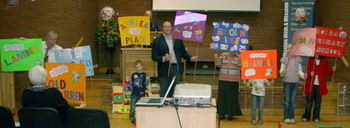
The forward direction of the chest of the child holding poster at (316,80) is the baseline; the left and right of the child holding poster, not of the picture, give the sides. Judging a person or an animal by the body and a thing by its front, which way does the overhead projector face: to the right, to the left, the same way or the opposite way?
the opposite way

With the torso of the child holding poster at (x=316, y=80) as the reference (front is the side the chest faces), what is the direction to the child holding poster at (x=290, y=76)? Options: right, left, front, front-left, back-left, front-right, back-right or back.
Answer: front-right

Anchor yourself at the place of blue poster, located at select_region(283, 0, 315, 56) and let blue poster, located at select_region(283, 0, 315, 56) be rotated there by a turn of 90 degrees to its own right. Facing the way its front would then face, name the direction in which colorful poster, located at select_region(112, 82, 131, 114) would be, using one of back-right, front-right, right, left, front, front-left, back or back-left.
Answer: front-left

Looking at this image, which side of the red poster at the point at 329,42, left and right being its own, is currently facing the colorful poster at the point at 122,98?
right

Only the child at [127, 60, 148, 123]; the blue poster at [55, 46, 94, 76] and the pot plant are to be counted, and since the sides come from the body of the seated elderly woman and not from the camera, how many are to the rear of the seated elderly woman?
0

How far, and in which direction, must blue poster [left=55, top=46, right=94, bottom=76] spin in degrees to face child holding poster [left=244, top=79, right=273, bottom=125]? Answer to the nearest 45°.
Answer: approximately 90° to its left

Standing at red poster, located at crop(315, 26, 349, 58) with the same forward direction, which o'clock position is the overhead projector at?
The overhead projector is roughly at 1 o'clock from the red poster.

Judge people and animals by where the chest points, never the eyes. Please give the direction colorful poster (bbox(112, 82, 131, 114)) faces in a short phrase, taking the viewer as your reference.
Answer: facing the viewer

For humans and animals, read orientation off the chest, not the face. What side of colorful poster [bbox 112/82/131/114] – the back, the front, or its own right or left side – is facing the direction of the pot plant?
back

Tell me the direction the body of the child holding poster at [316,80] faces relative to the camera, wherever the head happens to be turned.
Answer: toward the camera

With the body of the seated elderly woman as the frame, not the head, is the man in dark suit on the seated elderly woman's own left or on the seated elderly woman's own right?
on the seated elderly woman's own right

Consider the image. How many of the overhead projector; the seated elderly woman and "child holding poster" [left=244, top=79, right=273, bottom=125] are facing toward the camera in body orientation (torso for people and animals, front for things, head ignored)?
1

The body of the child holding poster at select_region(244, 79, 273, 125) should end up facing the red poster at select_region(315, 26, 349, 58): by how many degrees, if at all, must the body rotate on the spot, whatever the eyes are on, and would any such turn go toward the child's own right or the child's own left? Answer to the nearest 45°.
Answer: approximately 90° to the child's own left

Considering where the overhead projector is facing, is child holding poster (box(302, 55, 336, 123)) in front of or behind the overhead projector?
in front

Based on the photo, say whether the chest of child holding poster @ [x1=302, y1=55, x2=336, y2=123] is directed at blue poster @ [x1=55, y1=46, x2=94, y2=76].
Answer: no

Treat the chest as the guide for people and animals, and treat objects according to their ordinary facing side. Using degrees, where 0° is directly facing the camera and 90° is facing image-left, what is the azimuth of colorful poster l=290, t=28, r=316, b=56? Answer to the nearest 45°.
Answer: approximately 0°

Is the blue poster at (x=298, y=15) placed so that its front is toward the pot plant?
no

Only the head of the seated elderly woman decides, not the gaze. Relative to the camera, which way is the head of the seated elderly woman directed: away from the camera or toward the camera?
away from the camera

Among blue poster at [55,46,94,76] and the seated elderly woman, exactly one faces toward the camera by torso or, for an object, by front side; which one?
the blue poster

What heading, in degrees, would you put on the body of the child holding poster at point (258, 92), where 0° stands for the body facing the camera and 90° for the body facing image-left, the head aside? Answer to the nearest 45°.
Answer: approximately 0°

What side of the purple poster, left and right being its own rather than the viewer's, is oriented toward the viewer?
front
